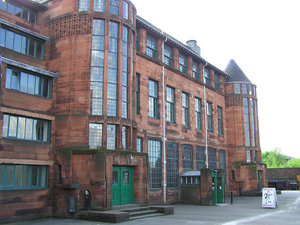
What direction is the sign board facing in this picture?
toward the camera

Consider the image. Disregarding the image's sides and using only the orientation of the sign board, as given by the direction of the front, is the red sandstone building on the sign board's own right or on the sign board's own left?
on the sign board's own right

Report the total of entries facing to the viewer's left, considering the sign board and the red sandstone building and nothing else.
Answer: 0

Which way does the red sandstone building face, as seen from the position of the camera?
facing the viewer and to the right of the viewer

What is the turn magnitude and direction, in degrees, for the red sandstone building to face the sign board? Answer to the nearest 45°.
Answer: approximately 45° to its left
